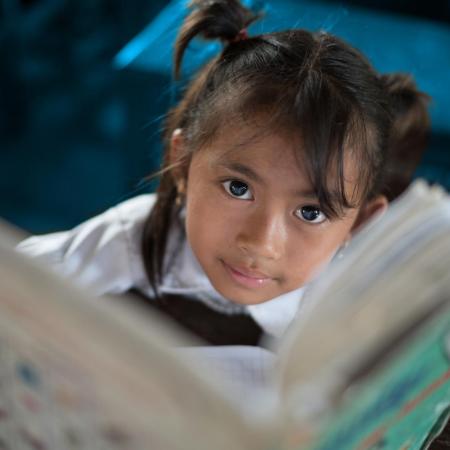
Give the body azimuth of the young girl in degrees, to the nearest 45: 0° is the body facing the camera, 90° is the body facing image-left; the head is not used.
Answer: approximately 0°
